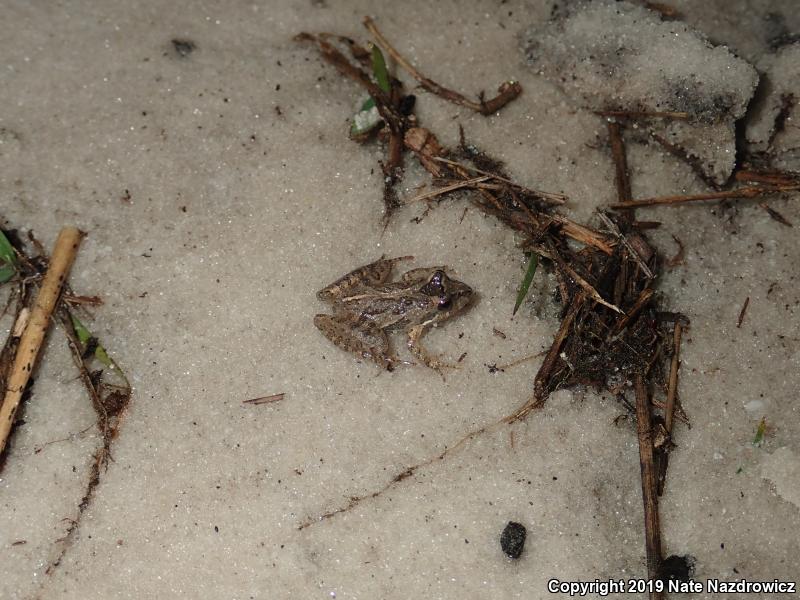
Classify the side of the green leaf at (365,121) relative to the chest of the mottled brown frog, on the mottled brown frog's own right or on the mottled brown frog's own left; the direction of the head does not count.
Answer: on the mottled brown frog's own left

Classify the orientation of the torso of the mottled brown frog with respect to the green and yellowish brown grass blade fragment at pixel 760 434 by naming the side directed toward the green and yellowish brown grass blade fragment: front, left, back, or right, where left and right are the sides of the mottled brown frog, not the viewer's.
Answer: front

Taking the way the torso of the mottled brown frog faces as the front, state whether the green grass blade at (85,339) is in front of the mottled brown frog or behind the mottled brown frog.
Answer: behind

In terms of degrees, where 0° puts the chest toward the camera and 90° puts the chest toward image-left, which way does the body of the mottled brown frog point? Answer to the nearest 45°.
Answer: approximately 270°

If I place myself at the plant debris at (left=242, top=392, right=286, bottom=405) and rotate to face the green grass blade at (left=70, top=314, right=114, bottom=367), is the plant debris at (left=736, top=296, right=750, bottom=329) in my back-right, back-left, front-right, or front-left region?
back-right

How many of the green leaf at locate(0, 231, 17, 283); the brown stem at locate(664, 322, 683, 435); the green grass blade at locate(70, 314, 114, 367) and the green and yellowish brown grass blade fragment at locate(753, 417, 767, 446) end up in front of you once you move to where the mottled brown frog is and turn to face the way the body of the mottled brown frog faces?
2

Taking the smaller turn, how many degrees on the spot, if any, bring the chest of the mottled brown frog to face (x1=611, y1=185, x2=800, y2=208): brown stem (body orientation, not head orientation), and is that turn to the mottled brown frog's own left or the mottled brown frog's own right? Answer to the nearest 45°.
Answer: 0° — it already faces it

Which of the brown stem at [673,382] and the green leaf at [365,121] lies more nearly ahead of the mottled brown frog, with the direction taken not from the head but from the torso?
the brown stem

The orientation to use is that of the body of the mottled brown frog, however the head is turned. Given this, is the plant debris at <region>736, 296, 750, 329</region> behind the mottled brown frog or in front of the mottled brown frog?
in front

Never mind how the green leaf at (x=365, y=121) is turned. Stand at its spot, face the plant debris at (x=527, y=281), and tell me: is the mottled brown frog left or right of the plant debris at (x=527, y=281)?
right

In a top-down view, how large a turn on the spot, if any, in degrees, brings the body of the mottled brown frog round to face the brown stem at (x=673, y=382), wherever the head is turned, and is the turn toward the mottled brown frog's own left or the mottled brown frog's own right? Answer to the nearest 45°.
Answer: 0° — it already faces it

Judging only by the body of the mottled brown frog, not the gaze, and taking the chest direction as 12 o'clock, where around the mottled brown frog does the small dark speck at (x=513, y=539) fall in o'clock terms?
The small dark speck is roughly at 2 o'clock from the mottled brown frog.

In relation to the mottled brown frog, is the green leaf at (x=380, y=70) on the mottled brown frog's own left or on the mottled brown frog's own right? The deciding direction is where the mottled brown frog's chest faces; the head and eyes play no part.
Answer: on the mottled brown frog's own left

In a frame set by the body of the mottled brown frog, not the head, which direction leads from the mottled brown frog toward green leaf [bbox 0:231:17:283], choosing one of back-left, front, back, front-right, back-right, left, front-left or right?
back

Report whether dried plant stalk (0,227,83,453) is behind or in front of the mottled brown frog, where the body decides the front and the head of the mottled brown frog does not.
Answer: behind
